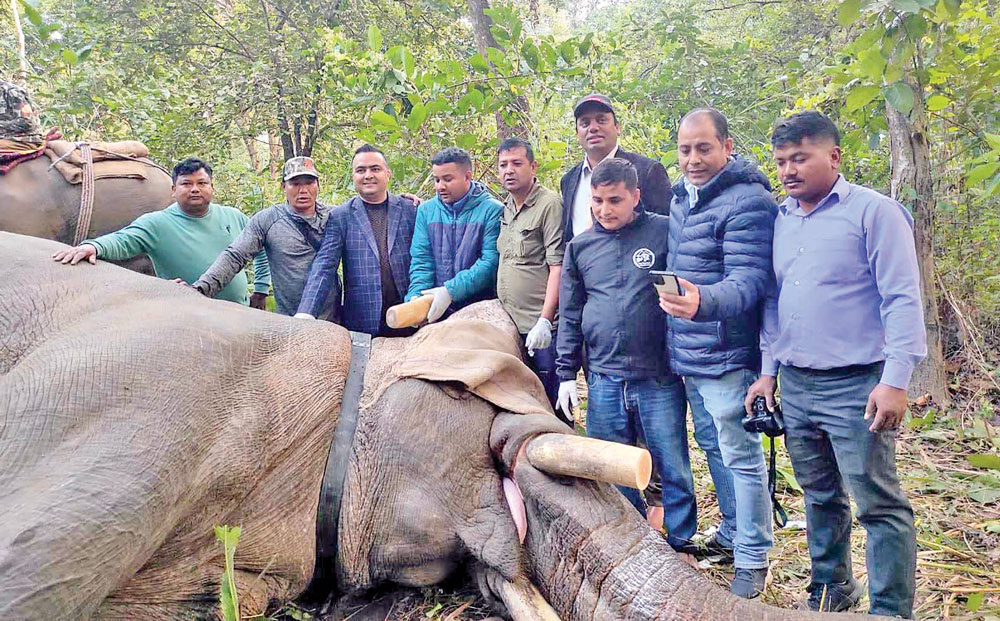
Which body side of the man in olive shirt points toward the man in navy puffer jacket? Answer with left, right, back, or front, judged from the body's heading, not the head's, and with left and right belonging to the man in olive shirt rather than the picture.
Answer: left

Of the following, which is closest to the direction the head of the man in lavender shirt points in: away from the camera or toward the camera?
toward the camera

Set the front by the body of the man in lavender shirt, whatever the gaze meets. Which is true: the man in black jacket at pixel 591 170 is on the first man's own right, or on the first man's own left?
on the first man's own right

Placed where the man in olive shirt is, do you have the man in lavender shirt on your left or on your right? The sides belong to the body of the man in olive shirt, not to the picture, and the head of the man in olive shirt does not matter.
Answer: on your left

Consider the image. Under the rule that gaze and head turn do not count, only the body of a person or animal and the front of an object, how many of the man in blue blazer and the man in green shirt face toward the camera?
2

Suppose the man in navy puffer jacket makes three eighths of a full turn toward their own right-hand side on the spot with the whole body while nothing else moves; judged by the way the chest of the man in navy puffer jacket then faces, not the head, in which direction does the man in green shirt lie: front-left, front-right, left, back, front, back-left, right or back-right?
left

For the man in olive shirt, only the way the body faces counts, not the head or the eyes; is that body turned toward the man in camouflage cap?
no

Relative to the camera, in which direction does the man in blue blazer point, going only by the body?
toward the camera

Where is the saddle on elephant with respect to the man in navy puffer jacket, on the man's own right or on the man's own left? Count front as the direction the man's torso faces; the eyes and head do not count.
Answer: on the man's own right

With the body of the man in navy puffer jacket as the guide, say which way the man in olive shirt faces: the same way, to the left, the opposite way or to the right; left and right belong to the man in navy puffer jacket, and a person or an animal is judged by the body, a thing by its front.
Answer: the same way

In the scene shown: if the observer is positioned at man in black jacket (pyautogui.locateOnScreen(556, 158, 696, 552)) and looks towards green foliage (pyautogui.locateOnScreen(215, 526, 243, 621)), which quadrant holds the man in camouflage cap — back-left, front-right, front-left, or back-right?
front-right

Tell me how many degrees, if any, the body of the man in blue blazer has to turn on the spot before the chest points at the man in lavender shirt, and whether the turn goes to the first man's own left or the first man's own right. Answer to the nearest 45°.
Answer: approximately 45° to the first man's own left

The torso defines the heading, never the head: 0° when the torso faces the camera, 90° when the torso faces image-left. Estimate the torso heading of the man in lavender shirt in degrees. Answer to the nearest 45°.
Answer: approximately 45°

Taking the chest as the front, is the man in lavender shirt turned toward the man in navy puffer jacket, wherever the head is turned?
no

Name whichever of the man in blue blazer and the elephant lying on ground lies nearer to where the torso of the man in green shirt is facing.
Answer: the elephant lying on ground

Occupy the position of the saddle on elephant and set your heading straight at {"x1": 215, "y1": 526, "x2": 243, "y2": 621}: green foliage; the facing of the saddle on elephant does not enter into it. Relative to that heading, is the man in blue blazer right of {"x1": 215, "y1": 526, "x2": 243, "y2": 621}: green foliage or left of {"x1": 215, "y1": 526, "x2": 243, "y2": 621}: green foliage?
left

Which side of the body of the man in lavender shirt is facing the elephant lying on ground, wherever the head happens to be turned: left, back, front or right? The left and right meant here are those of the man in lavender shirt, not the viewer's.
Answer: front

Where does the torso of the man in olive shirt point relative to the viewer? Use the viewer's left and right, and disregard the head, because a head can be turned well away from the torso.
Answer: facing the viewer and to the left of the viewer
